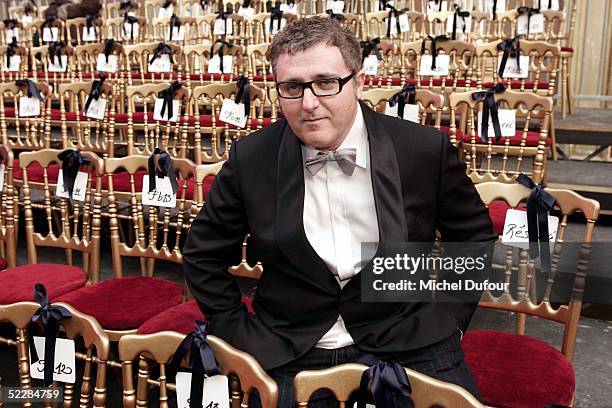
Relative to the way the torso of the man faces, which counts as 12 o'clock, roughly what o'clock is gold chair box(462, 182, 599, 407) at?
The gold chair is roughly at 8 o'clock from the man.

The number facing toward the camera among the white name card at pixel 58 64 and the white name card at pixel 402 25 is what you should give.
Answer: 2

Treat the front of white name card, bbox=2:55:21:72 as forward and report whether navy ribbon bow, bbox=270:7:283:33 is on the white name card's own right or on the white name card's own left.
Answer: on the white name card's own left

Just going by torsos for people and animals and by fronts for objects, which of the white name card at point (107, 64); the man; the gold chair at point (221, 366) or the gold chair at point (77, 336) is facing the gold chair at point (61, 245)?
the white name card

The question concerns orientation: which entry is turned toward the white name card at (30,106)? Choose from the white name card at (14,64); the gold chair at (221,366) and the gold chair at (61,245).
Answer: the white name card at (14,64)

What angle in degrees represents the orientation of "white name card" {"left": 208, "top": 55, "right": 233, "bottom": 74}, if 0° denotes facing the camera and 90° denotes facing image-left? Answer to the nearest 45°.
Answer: approximately 0°

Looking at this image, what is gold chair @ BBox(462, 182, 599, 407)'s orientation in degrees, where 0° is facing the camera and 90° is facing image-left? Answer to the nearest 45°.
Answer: approximately 45°

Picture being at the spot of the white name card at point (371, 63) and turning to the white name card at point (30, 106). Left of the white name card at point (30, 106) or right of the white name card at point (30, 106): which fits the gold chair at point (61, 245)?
left
